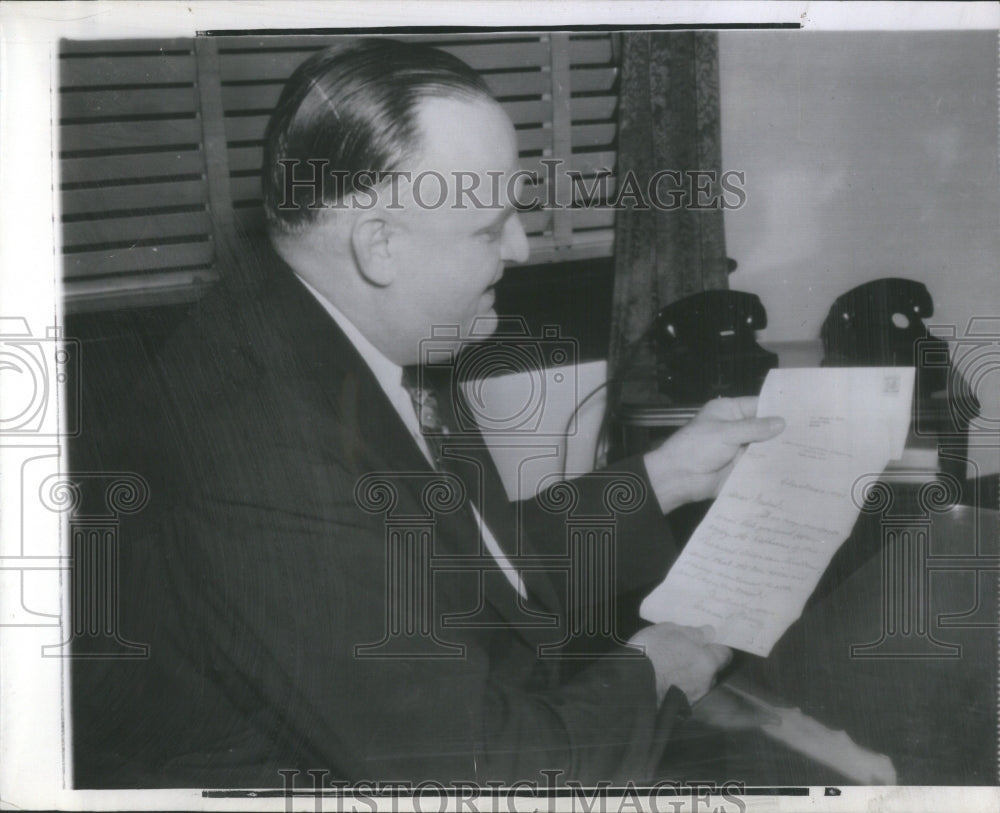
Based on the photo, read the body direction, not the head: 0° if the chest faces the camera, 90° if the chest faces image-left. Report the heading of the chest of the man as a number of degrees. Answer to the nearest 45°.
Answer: approximately 270°

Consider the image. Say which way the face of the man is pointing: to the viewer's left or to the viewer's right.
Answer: to the viewer's right

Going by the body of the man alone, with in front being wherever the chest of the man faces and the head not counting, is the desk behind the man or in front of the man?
in front

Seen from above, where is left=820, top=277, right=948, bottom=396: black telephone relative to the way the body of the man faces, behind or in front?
in front
